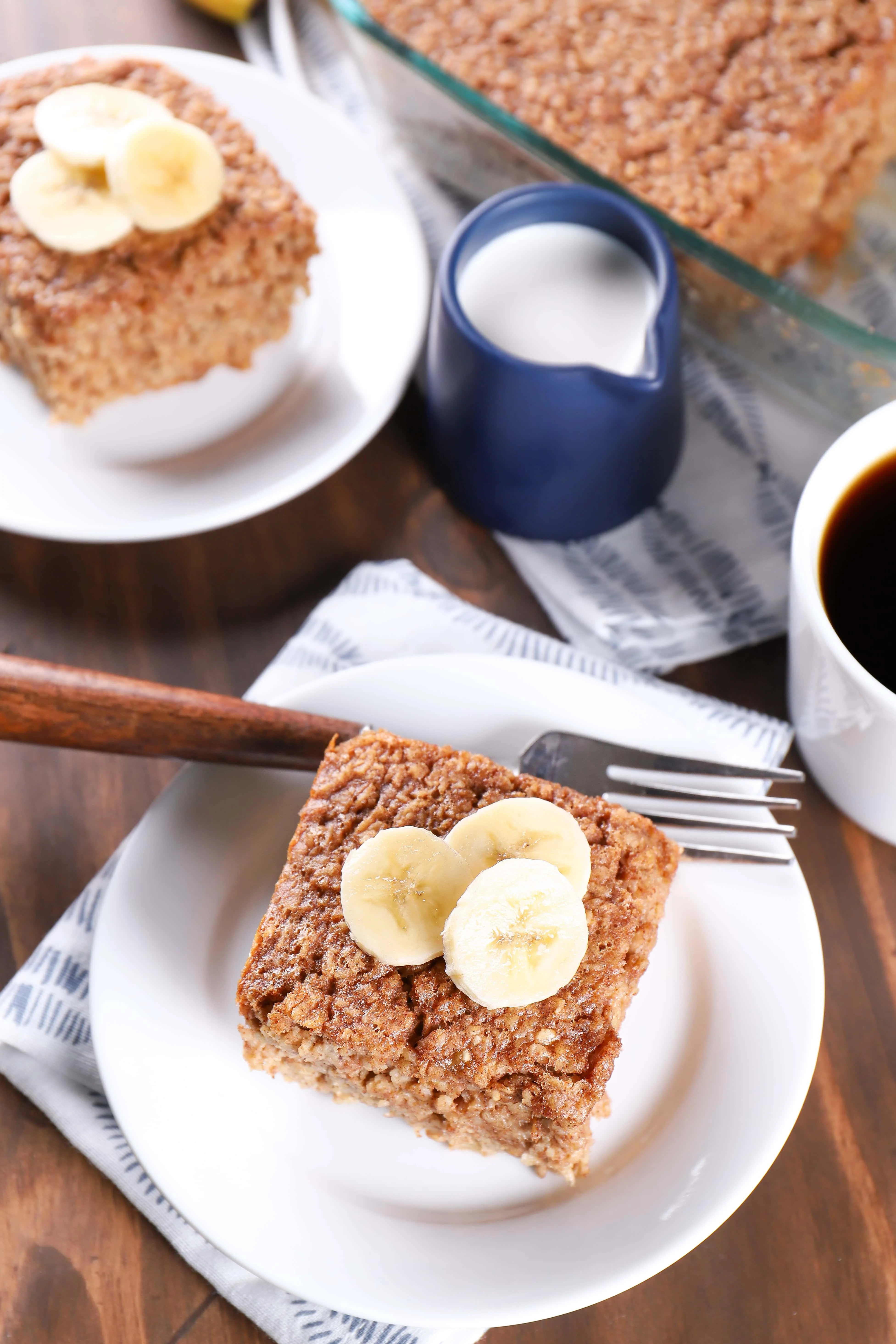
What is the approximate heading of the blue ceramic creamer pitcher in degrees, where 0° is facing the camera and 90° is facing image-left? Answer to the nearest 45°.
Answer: approximately 315°

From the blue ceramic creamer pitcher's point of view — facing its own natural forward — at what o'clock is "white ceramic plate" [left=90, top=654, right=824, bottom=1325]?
The white ceramic plate is roughly at 2 o'clock from the blue ceramic creamer pitcher.

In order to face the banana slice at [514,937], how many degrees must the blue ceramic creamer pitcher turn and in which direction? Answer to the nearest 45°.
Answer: approximately 45° to its right

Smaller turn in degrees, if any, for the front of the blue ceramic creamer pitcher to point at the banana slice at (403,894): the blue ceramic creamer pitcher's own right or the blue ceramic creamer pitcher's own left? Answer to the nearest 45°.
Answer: approximately 45° to the blue ceramic creamer pitcher's own right
